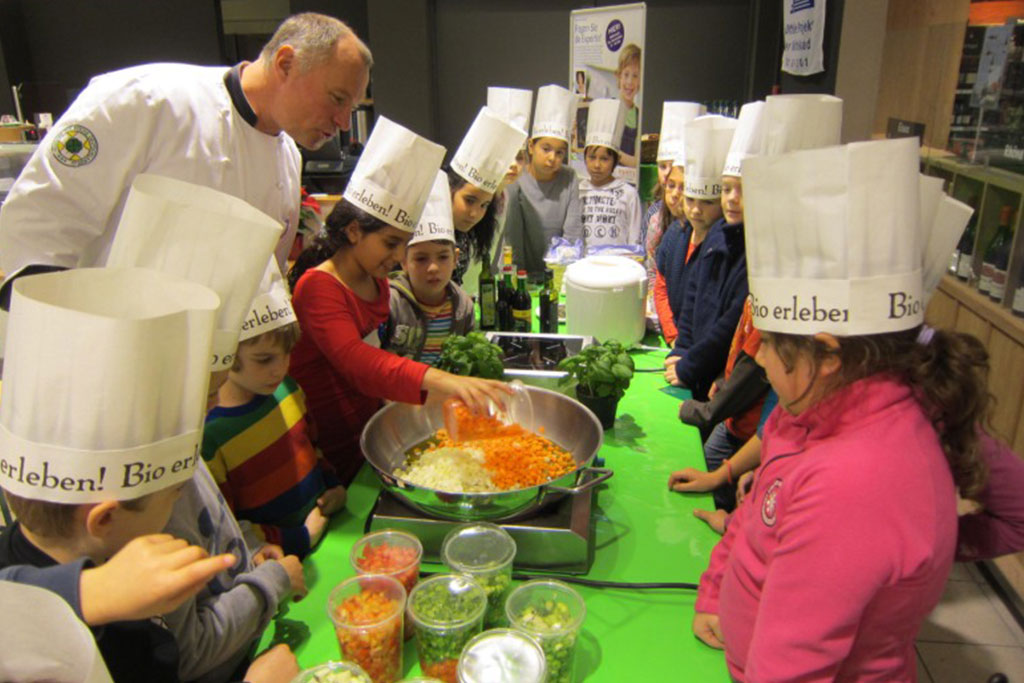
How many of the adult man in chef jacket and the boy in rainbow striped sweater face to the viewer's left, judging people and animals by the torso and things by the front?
0

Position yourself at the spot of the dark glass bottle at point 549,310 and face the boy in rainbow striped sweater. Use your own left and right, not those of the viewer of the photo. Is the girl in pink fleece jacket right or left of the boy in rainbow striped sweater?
left

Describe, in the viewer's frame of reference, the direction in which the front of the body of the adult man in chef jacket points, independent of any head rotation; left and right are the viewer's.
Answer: facing the viewer and to the right of the viewer

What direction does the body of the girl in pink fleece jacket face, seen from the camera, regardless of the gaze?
to the viewer's left

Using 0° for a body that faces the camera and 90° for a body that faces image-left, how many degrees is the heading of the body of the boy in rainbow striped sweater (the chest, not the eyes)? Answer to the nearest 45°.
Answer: approximately 315°

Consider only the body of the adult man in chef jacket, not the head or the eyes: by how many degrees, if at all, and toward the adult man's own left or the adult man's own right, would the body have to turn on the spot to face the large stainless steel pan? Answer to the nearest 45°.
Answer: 0° — they already face it

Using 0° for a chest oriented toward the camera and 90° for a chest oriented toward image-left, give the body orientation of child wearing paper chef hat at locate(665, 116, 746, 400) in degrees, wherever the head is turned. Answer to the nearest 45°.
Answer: approximately 45°

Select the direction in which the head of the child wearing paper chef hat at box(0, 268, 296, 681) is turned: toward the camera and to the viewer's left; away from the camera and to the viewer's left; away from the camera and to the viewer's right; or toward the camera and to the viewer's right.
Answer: away from the camera and to the viewer's right

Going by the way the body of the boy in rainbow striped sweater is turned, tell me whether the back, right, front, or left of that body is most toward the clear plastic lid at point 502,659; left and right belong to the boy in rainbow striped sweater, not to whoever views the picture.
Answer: front

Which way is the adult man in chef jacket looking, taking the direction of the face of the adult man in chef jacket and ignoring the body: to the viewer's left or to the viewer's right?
to the viewer's right

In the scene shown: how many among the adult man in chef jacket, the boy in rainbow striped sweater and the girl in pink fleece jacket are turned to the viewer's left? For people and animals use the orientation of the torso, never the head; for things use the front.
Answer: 1

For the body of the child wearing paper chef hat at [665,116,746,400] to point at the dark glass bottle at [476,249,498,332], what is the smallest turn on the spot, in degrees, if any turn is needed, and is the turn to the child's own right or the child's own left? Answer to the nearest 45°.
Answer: approximately 45° to the child's own right
